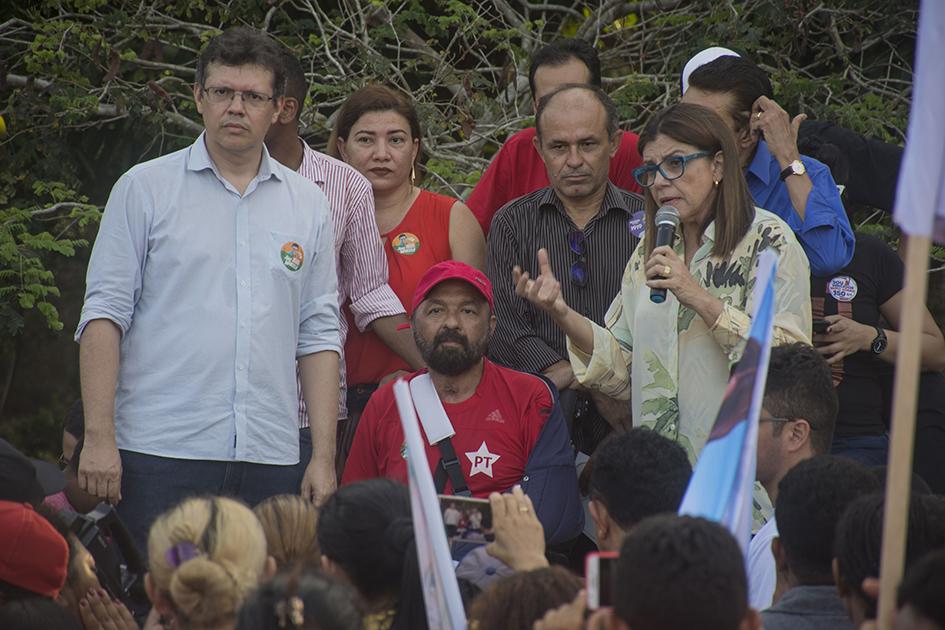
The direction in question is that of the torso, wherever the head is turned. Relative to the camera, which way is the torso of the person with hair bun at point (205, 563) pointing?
away from the camera

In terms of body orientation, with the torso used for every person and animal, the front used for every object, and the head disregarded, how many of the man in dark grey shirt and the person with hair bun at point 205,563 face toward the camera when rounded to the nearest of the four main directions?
1

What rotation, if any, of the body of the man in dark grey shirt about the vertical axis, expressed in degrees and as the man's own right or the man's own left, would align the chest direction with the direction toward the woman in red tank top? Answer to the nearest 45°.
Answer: approximately 90° to the man's own right

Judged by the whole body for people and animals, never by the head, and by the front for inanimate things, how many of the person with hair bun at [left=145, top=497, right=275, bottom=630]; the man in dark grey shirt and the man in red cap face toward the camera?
2

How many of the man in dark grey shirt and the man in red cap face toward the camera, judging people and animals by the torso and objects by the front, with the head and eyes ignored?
2

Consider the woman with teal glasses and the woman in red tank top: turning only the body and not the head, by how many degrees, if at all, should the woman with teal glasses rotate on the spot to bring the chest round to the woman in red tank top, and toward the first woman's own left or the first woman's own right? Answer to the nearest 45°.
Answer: approximately 90° to the first woman's own right
